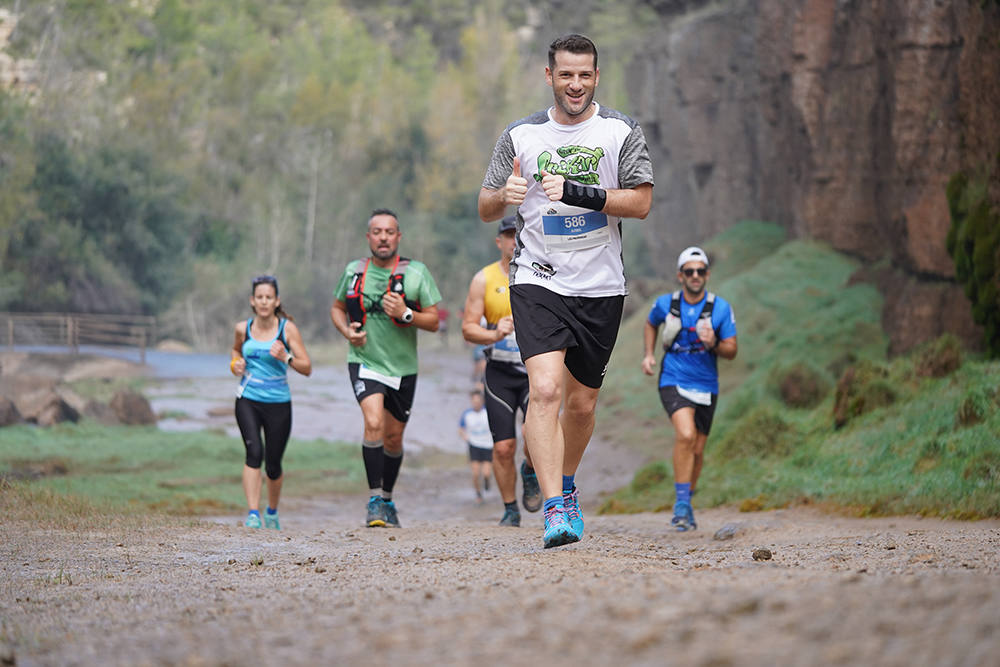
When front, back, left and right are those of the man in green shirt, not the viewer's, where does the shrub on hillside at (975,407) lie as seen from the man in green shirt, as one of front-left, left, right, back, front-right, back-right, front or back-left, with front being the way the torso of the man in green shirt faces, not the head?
left

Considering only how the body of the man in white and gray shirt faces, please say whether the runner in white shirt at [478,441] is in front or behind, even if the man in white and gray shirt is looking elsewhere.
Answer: behind

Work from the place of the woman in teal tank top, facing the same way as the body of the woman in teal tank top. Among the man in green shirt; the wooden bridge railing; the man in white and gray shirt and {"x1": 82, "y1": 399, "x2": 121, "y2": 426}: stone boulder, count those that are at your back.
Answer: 2

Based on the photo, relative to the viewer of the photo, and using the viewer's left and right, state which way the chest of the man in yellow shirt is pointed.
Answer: facing the viewer

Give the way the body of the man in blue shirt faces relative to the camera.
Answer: toward the camera

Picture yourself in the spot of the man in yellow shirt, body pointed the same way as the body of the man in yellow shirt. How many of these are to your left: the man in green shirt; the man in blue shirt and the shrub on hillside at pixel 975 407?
2
